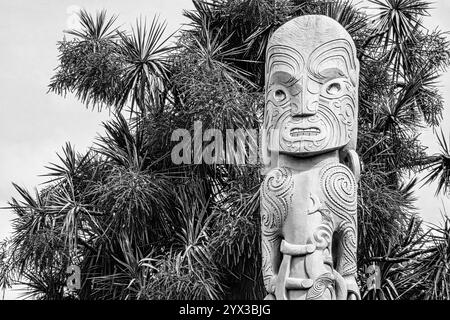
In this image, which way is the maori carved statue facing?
toward the camera
